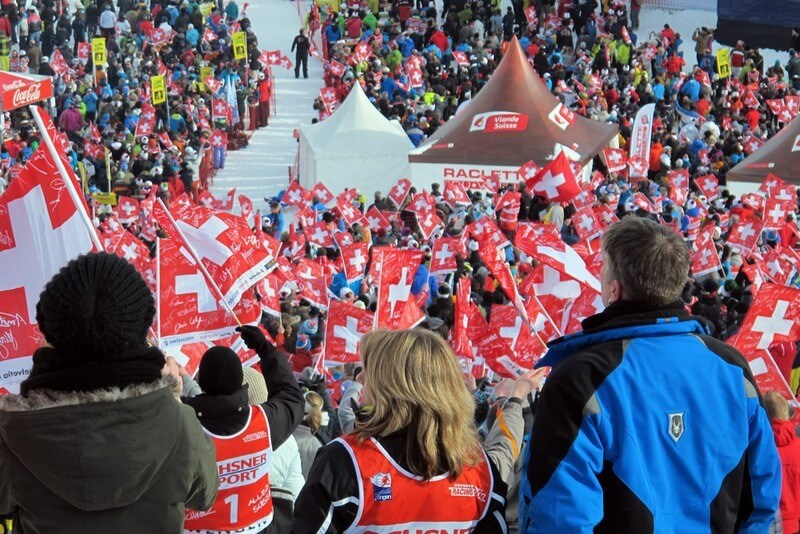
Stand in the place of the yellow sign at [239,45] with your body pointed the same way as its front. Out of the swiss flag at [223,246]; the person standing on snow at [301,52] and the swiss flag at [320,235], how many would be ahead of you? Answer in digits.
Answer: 2

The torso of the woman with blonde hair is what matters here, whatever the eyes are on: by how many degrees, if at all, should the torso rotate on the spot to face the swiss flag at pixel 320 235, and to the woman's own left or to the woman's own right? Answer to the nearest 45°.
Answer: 0° — they already face it

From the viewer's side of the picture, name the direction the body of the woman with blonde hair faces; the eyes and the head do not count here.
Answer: away from the camera

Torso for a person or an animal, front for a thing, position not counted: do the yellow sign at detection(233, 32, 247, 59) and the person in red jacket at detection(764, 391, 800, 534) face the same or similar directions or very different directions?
very different directions

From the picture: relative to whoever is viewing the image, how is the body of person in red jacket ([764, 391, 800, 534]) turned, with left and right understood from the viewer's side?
facing away from the viewer

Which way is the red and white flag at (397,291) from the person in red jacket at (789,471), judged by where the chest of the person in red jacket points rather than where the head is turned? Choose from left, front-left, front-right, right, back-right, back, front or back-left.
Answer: front-left

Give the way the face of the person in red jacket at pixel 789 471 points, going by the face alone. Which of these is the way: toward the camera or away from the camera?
away from the camera

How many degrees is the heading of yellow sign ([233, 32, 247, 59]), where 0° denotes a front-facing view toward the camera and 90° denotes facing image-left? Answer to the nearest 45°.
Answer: approximately 0°

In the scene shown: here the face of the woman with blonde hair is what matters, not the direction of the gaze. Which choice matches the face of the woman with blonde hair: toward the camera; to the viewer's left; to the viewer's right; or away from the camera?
away from the camera

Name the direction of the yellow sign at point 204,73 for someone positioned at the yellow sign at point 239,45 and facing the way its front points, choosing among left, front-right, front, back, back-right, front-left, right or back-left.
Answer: front-right
